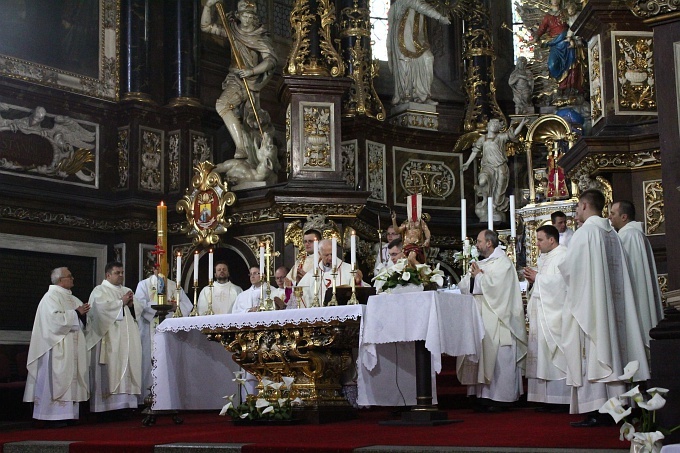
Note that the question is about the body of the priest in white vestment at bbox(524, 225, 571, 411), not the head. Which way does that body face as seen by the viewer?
to the viewer's left

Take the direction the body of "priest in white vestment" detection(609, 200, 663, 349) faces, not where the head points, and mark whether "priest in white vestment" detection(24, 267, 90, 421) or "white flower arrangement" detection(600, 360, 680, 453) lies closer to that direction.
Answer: the priest in white vestment

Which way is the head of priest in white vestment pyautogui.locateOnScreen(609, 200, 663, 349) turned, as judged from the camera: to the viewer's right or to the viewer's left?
to the viewer's left

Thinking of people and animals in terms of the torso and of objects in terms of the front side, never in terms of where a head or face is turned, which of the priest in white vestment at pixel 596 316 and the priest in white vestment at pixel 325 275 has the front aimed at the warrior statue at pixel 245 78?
the priest in white vestment at pixel 596 316

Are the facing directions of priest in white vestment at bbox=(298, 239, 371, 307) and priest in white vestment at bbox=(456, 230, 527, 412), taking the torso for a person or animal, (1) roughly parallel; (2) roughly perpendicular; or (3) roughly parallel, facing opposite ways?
roughly perpendicular

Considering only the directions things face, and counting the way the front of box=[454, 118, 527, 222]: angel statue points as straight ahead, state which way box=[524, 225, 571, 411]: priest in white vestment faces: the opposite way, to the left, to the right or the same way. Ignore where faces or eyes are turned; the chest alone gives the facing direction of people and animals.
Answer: to the right

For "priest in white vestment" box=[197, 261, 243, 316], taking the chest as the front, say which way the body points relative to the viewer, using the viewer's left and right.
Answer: facing the viewer

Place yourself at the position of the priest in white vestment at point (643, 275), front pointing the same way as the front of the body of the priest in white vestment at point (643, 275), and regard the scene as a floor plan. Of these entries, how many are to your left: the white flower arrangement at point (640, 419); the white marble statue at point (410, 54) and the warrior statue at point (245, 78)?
1

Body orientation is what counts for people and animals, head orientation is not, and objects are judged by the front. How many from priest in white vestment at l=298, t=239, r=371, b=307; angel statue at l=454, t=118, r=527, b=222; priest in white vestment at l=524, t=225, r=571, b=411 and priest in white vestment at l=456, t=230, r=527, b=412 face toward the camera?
2

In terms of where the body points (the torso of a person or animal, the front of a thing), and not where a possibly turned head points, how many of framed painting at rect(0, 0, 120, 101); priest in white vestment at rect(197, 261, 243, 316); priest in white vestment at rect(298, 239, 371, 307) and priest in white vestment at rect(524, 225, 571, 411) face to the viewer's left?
1

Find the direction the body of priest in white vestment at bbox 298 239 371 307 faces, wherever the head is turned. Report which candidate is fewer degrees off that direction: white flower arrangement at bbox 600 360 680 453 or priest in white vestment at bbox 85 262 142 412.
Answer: the white flower arrangement

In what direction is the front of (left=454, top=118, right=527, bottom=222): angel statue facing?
toward the camera

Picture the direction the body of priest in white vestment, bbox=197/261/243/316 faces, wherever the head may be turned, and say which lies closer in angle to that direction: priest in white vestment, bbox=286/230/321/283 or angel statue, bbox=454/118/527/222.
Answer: the priest in white vestment

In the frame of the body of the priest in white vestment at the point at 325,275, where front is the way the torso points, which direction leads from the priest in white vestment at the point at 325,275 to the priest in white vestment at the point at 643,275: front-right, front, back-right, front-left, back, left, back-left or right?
front-left
